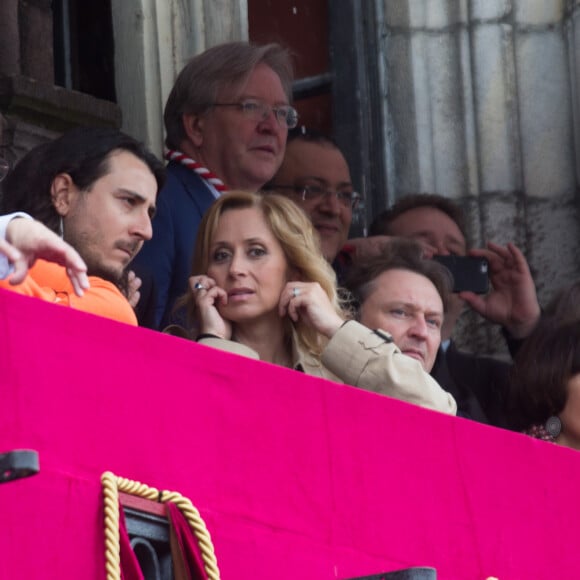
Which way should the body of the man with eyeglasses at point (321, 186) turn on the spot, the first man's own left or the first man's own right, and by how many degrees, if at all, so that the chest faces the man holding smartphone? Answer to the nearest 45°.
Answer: approximately 90° to the first man's own left

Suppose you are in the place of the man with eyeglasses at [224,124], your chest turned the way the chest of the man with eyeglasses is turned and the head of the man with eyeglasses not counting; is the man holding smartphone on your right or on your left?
on your left

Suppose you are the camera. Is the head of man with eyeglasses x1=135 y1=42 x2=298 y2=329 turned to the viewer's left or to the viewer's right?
to the viewer's right

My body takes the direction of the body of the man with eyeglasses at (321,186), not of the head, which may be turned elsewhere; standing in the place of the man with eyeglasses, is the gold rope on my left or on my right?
on my right

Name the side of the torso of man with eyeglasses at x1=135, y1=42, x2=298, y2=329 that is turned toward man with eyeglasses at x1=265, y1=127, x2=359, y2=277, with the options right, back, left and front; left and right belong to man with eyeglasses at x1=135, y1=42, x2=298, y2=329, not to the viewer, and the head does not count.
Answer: left

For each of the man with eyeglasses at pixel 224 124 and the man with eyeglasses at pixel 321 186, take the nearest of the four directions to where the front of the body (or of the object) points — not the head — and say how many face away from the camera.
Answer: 0

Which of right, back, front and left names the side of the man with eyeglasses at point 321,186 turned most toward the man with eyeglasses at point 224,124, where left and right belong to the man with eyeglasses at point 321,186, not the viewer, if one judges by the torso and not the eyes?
right

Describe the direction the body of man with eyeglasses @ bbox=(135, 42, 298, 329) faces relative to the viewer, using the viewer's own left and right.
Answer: facing the viewer and to the right of the viewer
